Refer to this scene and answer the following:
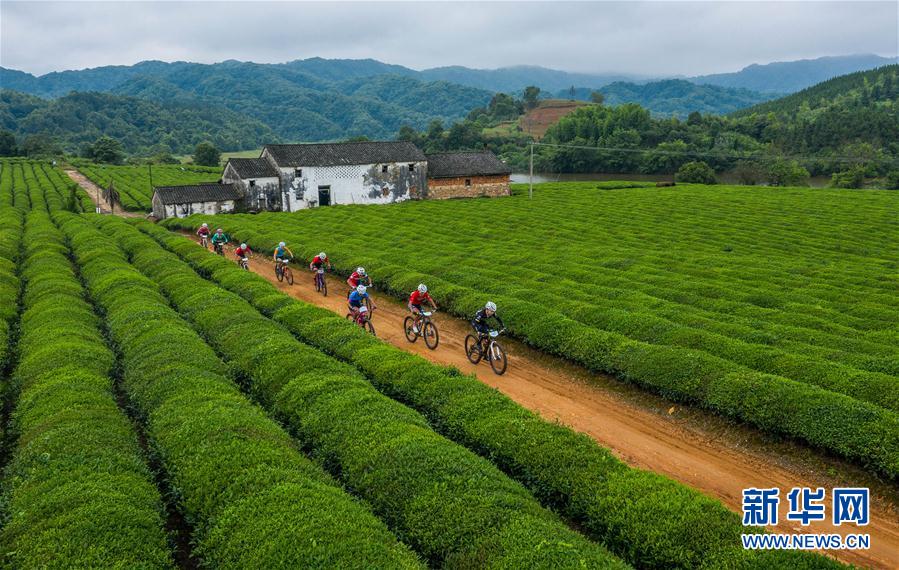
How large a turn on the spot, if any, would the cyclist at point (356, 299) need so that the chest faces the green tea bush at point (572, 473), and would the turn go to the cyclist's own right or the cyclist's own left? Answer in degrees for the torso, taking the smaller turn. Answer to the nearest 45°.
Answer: approximately 45° to the cyclist's own right

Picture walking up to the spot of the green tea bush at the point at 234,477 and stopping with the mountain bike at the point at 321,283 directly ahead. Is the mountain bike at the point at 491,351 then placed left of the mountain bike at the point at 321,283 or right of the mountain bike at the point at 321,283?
right

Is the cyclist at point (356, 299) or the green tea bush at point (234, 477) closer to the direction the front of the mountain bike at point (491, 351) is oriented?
the green tea bush

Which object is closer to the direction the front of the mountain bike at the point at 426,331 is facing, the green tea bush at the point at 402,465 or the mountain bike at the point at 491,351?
the mountain bike

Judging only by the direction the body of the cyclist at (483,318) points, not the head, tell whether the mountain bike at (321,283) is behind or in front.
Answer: behind

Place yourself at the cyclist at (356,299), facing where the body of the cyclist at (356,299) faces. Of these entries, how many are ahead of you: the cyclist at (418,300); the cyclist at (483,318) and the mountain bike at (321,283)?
2

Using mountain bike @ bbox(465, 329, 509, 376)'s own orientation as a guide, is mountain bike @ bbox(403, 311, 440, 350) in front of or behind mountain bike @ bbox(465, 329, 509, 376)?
behind

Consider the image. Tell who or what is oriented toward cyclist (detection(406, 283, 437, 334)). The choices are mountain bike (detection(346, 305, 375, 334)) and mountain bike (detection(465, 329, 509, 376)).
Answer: mountain bike (detection(346, 305, 375, 334))

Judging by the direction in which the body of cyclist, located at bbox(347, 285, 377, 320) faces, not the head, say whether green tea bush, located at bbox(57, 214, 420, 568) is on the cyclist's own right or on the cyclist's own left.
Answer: on the cyclist's own right

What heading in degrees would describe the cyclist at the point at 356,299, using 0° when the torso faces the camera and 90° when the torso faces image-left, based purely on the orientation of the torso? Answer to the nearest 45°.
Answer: approximately 315°

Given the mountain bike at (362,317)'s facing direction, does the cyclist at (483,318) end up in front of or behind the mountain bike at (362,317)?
in front

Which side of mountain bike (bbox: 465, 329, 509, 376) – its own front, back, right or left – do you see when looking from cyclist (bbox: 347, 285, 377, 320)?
back

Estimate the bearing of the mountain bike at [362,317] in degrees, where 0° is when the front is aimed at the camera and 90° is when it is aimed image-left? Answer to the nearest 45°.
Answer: approximately 315°

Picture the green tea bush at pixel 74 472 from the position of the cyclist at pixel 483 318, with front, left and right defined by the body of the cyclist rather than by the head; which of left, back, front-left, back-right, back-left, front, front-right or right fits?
right
